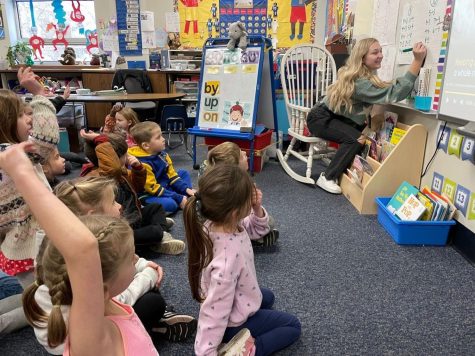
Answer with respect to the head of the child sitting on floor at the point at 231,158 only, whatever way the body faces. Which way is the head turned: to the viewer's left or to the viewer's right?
to the viewer's right

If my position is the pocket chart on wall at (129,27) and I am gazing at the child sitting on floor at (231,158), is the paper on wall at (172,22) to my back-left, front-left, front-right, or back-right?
front-left

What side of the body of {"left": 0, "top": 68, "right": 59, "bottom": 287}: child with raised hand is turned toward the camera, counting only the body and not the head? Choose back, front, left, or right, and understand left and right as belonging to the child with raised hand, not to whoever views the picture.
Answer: right

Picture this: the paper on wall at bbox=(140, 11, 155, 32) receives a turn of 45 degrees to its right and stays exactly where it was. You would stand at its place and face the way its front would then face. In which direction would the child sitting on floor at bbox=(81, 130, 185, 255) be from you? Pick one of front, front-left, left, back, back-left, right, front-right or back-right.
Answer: front-left

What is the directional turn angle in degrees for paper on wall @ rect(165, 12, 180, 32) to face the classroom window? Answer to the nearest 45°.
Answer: approximately 90° to its right

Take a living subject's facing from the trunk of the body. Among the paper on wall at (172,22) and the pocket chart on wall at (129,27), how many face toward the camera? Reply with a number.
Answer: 2

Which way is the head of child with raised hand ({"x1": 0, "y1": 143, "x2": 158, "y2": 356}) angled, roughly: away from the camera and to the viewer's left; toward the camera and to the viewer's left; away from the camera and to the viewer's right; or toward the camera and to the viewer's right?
away from the camera and to the viewer's right

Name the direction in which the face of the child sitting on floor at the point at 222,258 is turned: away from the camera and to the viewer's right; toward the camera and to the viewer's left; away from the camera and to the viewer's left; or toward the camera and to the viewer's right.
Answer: away from the camera and to the viewer's right

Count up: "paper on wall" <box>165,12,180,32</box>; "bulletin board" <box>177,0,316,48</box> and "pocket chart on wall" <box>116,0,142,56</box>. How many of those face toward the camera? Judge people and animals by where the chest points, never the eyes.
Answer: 3

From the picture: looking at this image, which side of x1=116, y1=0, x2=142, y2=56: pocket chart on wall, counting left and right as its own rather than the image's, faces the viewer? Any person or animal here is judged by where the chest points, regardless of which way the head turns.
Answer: front

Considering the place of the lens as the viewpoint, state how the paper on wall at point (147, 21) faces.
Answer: facing the viewer

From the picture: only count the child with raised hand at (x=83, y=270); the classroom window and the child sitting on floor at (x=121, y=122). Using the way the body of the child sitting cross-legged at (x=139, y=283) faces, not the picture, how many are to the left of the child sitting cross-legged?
2

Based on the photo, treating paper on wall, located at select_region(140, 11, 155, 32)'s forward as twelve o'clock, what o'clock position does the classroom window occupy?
The classroom window is roughly at 4 o'clock from the paper on wall.

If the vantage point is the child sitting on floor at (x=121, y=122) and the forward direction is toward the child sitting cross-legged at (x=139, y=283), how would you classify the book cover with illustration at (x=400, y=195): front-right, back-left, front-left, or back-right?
front-left

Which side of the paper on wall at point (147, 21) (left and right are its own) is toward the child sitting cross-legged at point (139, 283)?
front
